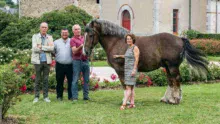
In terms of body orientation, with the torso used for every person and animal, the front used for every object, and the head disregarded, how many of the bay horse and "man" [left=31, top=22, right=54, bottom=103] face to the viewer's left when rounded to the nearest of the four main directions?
1

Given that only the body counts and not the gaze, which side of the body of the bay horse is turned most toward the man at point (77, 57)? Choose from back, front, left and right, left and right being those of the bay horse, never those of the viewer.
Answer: front

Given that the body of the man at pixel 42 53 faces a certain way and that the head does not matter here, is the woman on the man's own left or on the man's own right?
on the man's own left

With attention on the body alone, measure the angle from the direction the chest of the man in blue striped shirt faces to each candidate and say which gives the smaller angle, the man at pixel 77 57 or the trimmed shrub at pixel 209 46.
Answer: the man

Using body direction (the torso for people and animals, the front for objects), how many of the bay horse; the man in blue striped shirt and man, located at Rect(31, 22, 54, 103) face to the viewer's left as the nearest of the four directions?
1

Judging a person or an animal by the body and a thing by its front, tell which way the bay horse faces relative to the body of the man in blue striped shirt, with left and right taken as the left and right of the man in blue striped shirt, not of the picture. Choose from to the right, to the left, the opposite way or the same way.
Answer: to the right

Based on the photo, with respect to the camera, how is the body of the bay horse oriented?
to the viewer's left

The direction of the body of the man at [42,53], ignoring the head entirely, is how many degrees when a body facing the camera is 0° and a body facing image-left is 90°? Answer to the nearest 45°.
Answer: approximately 0°

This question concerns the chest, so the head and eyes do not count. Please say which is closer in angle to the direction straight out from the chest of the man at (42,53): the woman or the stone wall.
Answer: the woman

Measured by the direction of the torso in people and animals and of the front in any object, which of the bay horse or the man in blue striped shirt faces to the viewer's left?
the bay horse

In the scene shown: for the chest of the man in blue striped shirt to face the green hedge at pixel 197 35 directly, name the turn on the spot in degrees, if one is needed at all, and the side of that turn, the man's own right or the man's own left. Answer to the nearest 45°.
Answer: approximately 135° to the man's own left

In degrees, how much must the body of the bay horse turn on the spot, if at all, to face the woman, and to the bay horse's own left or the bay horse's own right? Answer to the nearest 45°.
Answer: approximately 45° to the bay horse's own left

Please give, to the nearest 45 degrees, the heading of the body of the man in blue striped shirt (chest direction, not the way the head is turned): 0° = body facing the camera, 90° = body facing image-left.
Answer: approximately 0°

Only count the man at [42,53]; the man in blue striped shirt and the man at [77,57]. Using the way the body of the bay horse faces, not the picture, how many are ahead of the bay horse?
3

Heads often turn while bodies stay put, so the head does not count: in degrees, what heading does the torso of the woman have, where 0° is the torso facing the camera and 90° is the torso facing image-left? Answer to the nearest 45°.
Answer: approximately 45°
